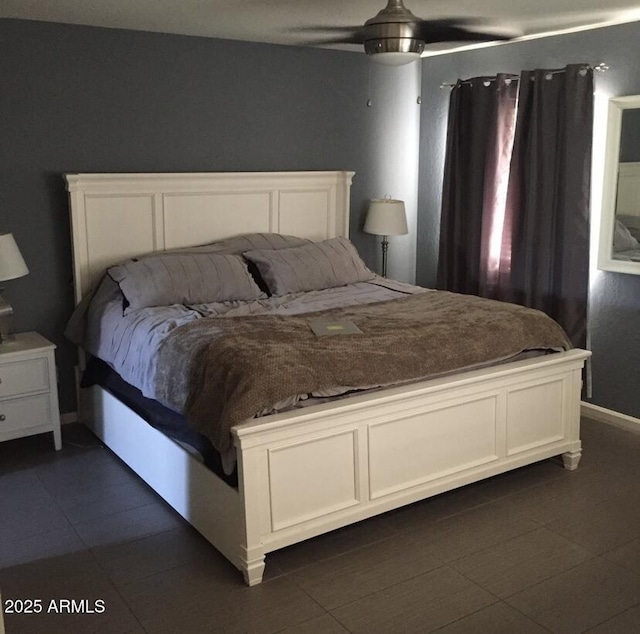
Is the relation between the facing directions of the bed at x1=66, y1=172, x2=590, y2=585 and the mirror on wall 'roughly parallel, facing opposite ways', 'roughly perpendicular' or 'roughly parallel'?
roughly perpendicular

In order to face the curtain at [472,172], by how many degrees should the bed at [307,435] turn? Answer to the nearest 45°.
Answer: approximately 90° to its left

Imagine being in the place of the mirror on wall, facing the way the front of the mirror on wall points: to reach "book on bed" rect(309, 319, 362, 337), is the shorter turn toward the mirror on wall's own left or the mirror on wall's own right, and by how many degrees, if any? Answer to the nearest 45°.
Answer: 0° — it already faces it

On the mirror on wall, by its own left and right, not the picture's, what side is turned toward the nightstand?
front

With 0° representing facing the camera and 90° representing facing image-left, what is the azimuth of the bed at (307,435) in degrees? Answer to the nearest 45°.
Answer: approximately 315°

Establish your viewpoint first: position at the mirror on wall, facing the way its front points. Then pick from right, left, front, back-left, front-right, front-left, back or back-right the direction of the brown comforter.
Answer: front

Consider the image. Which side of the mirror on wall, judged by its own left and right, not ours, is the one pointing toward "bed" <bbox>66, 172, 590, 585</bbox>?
front

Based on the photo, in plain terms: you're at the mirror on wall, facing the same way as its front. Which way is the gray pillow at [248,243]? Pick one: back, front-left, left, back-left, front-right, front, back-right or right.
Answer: front-right

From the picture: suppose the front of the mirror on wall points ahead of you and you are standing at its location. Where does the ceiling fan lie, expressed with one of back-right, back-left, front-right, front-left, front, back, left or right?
front

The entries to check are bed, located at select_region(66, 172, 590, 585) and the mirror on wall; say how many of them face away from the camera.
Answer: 0

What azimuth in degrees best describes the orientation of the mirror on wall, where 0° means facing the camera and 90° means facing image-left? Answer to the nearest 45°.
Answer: approximately 45°
